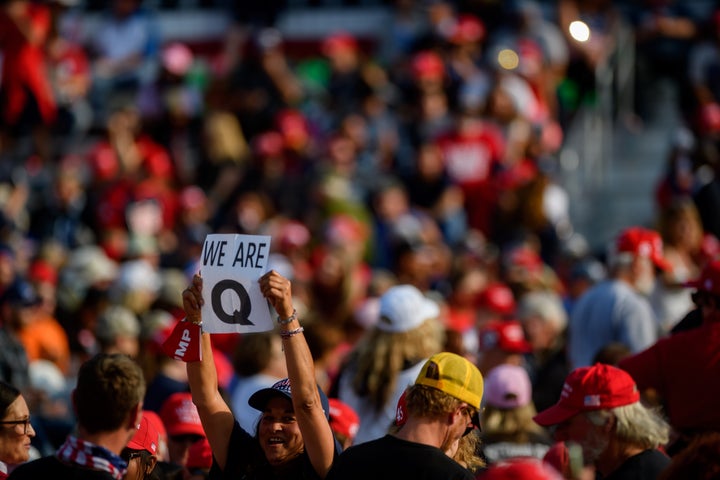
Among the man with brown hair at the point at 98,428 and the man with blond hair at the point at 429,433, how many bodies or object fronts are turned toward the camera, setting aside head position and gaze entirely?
0

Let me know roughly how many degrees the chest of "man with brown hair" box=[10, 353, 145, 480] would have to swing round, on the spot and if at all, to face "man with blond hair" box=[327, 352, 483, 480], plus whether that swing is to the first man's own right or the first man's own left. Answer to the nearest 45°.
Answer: approximately 45° to the first man's own right

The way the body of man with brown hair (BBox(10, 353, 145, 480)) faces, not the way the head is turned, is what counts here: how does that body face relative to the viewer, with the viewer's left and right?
facing away from the viewer and to the right of the viewer

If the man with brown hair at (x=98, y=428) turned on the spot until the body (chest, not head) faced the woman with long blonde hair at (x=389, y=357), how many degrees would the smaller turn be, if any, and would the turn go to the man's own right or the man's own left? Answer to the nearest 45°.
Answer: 0° — they already face them

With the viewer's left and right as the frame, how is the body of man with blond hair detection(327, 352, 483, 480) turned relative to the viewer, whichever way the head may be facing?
facing away from the viewer and to the right of the viewer

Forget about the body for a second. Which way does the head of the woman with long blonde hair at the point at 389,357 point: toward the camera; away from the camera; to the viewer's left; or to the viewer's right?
away from the camera

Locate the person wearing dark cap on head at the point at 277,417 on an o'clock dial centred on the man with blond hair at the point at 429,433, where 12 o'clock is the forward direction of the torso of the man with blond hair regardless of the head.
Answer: The person wearing dark cap on head is roughly at 8 o'clock from the man with blond hair.
